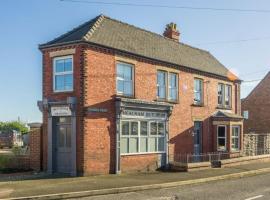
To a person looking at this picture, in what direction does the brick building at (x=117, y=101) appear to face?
facing the viewer and to the right of the viewer

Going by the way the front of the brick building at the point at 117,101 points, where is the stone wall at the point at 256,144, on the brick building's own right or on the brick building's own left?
on the brick building's own left

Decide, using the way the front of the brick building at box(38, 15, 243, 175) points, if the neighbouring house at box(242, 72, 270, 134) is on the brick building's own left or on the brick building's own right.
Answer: on the brick building's own left
